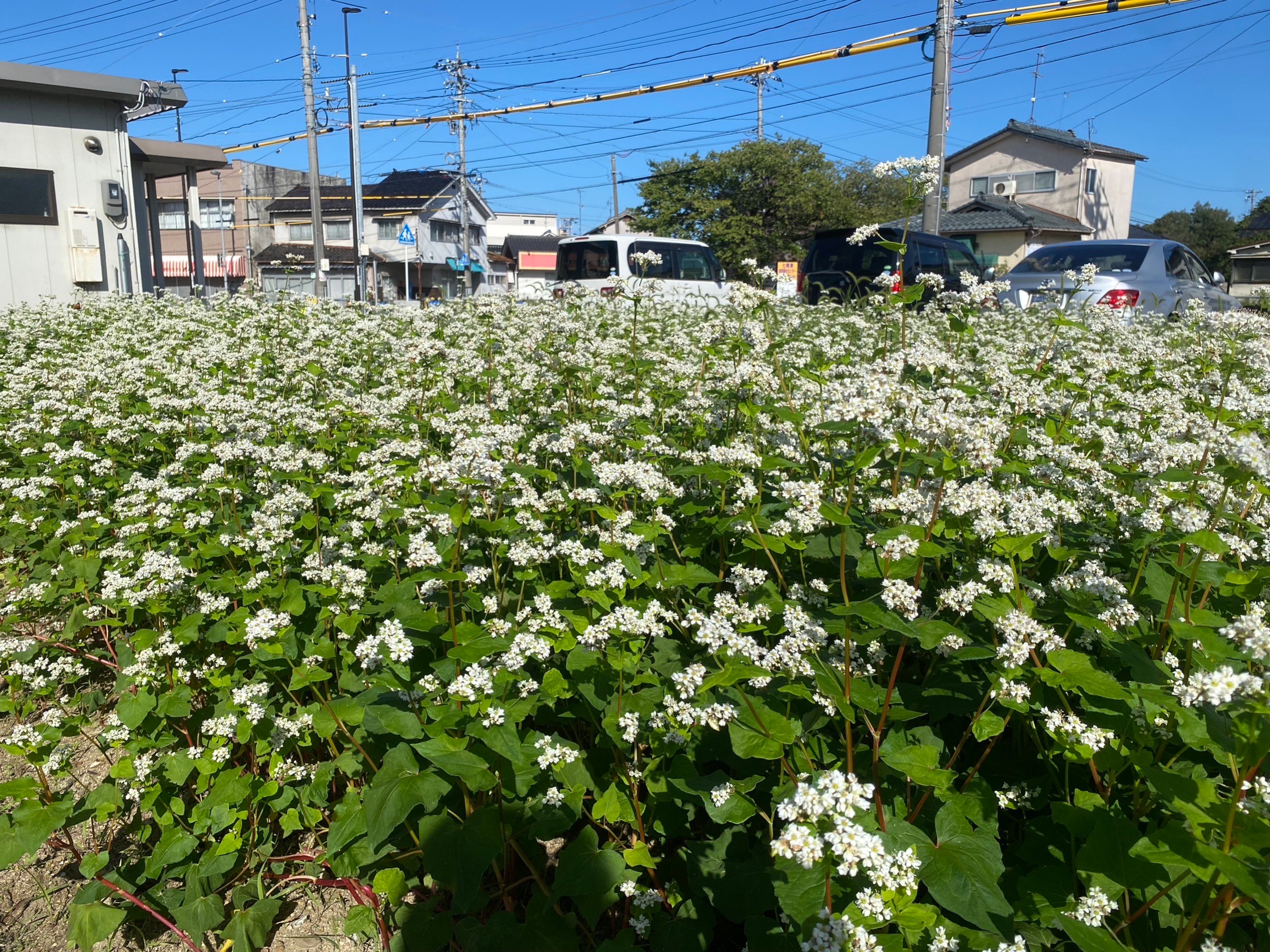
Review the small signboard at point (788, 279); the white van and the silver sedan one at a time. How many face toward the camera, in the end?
1

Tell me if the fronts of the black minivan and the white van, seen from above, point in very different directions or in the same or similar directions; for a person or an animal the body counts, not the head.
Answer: same or similar directions

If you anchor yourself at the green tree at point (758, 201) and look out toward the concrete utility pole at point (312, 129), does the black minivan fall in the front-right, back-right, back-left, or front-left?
front-left

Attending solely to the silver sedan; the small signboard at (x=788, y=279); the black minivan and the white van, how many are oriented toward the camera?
1

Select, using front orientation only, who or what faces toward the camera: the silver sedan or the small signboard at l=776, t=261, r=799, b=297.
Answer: the small signboard

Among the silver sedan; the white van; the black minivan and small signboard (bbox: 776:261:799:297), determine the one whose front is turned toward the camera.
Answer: the small signboard

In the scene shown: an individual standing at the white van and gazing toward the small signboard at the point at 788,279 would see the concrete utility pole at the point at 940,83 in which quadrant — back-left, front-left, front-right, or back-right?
front-left

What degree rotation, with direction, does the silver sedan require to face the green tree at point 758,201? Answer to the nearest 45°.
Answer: approximately 90° to its left

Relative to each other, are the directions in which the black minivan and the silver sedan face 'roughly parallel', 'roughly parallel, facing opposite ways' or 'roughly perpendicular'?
roughly parallel

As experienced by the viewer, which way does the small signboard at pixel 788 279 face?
facing the viewer

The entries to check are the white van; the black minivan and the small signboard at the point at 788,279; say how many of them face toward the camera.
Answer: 1

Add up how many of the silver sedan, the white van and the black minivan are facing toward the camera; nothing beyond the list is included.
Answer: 0

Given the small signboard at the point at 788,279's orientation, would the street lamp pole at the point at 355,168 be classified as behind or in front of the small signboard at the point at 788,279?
behind

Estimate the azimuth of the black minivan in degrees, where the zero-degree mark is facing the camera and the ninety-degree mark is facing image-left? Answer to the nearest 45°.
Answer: approximately 225°

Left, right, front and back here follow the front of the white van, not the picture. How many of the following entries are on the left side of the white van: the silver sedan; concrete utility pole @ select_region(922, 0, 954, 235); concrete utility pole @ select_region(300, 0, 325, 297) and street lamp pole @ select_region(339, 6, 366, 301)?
2

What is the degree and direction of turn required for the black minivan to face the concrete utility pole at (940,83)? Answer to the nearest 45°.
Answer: approximately 45° to its left

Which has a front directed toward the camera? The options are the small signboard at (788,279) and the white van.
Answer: the small signboard

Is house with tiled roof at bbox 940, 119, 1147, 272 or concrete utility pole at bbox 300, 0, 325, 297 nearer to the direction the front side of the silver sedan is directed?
the house with tiled roof

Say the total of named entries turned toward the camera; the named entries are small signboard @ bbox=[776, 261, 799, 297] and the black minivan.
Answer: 1
